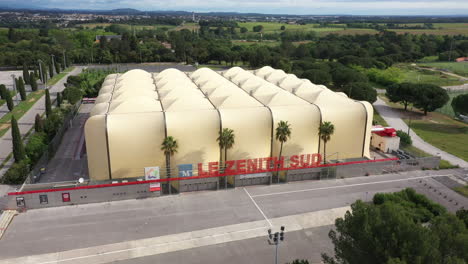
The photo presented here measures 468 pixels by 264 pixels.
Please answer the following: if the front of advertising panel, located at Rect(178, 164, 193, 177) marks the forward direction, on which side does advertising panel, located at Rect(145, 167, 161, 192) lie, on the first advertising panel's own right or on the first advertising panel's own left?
on the first advertising panel's own right

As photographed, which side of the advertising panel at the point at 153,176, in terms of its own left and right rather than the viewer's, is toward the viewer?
front

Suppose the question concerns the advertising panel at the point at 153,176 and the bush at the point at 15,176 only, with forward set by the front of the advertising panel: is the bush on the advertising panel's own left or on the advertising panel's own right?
on the advertising panel's own right

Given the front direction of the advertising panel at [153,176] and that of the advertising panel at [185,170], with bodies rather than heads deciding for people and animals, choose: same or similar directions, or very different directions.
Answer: same or similar directions

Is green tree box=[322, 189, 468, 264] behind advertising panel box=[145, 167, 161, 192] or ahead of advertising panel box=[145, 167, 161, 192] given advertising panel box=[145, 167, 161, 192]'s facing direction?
ahead

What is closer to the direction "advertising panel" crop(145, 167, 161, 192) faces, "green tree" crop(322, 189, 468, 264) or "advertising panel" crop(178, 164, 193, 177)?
the green tree

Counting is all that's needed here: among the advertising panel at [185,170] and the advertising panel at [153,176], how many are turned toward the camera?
2

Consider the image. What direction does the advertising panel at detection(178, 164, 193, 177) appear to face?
toward the camera

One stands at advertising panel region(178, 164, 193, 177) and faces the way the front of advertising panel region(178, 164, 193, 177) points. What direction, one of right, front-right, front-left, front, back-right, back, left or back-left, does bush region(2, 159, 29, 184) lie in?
right

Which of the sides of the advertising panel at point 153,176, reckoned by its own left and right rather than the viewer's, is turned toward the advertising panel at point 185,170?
left
